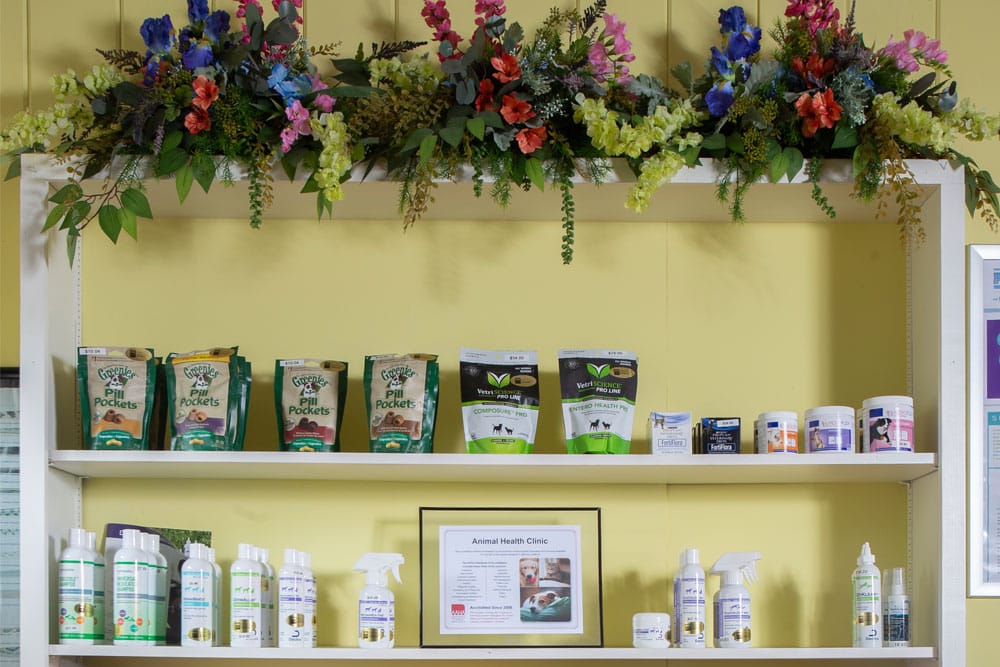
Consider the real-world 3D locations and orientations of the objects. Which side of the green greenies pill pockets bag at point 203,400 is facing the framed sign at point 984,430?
left

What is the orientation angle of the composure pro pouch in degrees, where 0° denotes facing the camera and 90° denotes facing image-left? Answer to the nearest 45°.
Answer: approximately 0°

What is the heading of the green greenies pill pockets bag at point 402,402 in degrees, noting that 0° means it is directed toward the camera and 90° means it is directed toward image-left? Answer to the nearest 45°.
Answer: approximately 0°
